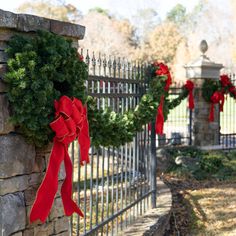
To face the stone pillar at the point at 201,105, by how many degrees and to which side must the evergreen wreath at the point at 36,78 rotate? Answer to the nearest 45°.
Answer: approximately 90° to its left

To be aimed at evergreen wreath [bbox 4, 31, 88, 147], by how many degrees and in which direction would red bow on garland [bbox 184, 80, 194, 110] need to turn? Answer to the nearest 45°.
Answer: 0° — it already faces it

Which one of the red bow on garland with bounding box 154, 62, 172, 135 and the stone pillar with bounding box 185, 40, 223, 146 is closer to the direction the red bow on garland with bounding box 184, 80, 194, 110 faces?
the red bow on garland

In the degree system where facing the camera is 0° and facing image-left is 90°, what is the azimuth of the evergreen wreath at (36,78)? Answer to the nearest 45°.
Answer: approximately 315°

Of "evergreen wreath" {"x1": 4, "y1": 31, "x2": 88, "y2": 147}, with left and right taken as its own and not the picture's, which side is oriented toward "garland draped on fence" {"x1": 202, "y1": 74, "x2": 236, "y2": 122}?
left

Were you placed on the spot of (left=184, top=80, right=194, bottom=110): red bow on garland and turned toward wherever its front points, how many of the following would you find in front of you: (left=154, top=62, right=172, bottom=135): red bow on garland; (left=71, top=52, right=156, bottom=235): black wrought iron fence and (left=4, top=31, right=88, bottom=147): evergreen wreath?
3

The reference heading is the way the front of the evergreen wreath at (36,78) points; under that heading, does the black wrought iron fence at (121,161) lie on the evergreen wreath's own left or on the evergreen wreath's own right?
on the evergreen wreath's own left

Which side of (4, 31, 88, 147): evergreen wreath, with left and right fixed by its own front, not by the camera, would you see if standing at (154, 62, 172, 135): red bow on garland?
left

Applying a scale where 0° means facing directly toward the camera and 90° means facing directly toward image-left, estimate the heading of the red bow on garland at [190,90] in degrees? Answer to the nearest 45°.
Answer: approximately 0°
